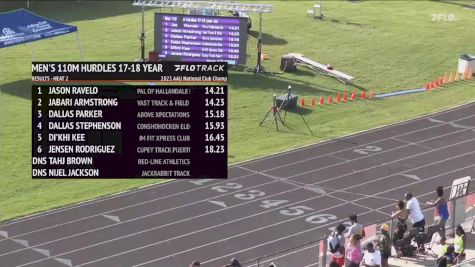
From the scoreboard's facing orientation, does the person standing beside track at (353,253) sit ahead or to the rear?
ahead

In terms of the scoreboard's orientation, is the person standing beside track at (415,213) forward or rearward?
forward

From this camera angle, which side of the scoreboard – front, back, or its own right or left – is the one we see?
front

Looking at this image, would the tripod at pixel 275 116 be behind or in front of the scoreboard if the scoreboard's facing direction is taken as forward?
in front

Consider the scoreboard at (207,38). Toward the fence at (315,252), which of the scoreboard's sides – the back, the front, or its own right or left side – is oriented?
front

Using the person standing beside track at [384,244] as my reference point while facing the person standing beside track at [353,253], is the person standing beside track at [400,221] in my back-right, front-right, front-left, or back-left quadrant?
back-right

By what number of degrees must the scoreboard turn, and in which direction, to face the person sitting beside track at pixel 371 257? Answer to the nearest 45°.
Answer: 0° — it already faces them

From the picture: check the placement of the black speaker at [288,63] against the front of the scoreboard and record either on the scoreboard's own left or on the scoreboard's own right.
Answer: on the scoreboard's own left

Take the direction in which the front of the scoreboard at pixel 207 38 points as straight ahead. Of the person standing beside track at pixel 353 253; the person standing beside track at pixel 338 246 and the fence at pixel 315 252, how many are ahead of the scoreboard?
3

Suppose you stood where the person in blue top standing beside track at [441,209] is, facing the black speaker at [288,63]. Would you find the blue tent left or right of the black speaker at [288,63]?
left

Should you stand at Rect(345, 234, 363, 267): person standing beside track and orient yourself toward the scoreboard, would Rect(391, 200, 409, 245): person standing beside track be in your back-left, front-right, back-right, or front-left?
front-right
